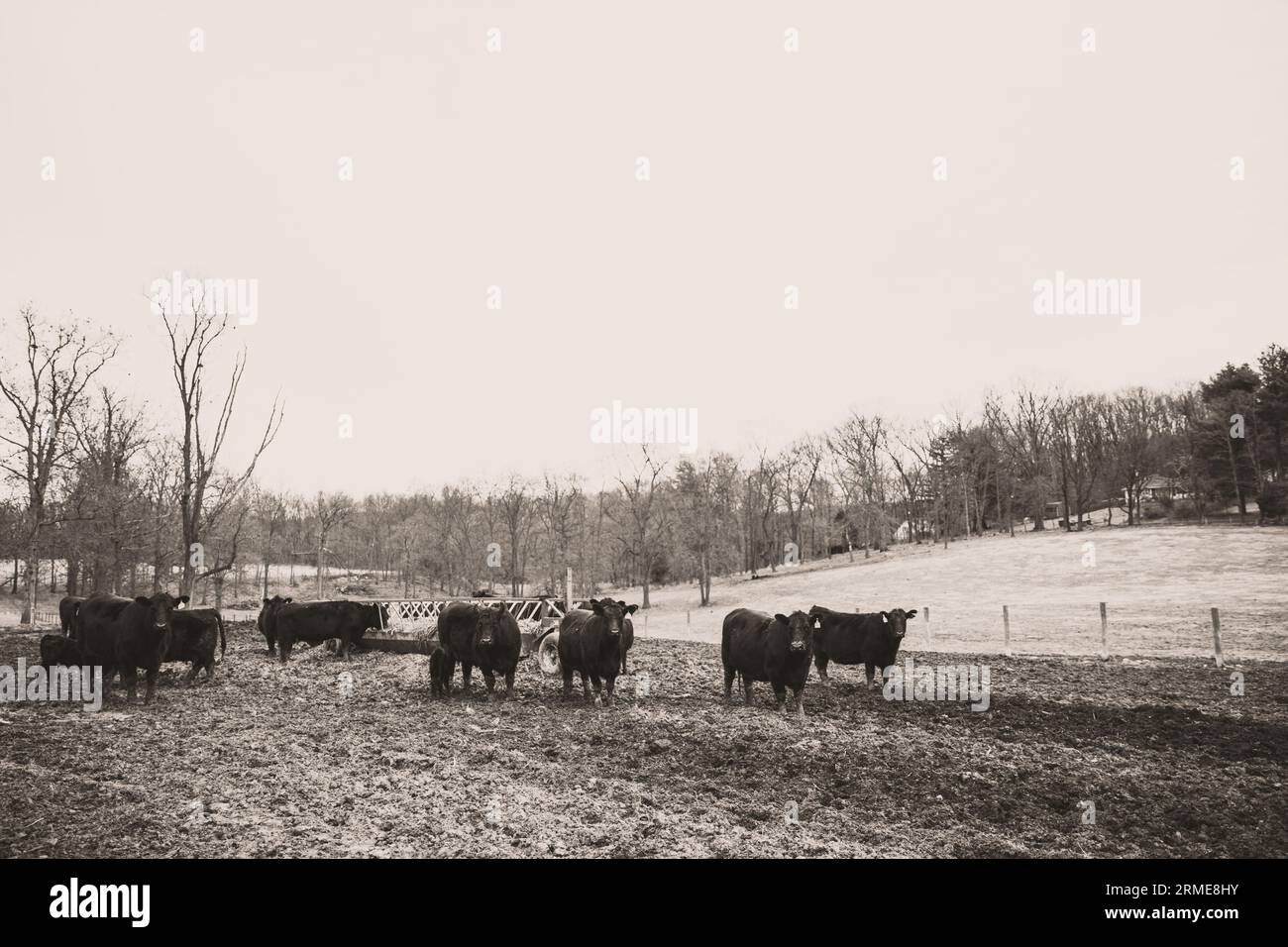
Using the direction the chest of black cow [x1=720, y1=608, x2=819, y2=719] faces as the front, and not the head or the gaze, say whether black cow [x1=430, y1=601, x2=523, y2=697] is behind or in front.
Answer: behind

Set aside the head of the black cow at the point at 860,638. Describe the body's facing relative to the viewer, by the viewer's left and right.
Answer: facing to the right of the viewer

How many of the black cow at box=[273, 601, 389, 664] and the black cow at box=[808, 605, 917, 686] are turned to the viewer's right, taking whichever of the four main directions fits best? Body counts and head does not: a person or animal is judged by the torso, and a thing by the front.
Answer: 2

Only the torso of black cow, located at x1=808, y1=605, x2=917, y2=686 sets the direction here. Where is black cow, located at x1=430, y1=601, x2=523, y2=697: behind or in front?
behind

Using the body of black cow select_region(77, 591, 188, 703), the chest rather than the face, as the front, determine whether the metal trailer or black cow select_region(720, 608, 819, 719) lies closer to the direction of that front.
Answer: the black cow

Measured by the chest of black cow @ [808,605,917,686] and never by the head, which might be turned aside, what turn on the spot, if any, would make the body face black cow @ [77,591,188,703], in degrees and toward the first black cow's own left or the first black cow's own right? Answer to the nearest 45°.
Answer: approximately 180°

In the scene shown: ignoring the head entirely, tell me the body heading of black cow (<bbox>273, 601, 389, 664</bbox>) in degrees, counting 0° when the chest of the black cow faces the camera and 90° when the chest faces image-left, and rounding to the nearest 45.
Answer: approximately 270°
